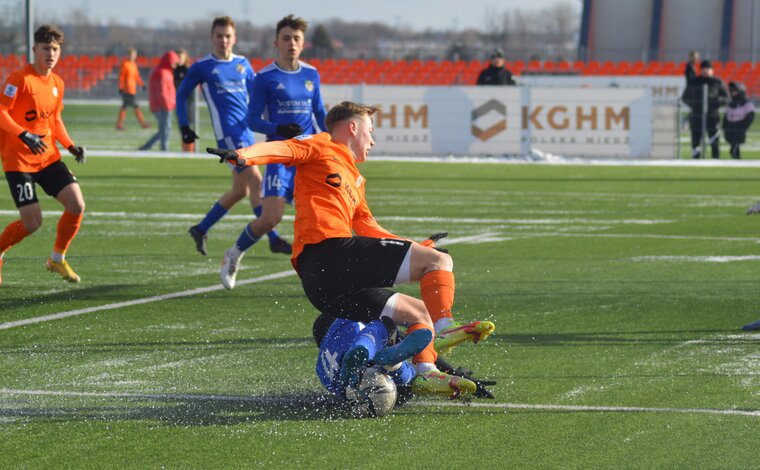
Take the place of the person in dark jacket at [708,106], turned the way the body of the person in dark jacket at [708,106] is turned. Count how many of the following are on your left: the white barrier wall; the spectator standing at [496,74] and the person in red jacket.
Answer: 0

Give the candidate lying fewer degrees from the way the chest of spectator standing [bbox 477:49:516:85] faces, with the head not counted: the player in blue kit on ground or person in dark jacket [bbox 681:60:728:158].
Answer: the player in blue kit on ground

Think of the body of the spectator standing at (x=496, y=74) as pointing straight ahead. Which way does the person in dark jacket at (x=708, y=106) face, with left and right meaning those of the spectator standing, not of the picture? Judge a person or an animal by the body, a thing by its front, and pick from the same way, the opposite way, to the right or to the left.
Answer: the same way

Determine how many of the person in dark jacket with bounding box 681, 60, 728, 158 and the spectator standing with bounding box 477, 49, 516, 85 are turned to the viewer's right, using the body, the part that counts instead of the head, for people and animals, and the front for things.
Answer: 0

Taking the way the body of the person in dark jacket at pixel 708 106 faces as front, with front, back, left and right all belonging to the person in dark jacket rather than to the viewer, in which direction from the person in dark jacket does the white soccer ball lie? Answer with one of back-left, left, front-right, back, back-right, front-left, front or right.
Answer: front

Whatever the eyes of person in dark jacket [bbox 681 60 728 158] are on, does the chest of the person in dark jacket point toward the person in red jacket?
no

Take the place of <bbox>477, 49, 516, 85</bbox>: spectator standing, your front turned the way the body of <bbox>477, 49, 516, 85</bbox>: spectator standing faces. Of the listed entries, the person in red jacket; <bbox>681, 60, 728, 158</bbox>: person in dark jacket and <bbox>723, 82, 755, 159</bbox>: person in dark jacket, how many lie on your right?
1

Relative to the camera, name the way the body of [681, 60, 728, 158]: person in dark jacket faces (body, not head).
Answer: toward the camera

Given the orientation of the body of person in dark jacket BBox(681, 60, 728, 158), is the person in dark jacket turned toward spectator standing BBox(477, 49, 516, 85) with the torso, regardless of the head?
no

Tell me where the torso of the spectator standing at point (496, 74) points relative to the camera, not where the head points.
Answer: toward the camera

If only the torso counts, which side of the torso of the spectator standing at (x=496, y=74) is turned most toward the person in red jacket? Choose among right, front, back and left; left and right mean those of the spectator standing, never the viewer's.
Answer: right

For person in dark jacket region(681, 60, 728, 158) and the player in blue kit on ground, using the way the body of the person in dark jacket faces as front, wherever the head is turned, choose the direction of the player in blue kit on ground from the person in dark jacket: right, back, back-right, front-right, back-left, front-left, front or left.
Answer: front

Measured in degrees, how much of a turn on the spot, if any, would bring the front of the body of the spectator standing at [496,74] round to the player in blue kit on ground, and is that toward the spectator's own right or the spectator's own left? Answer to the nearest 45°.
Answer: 0° — they already face them
